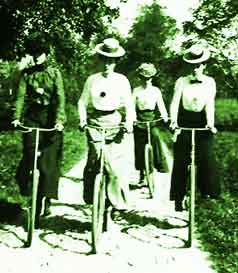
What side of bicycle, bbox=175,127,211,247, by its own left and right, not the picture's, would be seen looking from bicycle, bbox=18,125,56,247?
right

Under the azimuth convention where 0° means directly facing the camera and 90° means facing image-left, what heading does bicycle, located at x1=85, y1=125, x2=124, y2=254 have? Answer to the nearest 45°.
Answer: approximately 0°

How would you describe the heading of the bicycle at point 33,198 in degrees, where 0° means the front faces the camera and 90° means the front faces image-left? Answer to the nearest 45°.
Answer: approximately 0°

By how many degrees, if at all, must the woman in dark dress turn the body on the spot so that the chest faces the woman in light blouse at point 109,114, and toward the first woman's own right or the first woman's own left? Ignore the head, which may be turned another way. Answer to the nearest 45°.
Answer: approximately 45° to the first woman's own left
